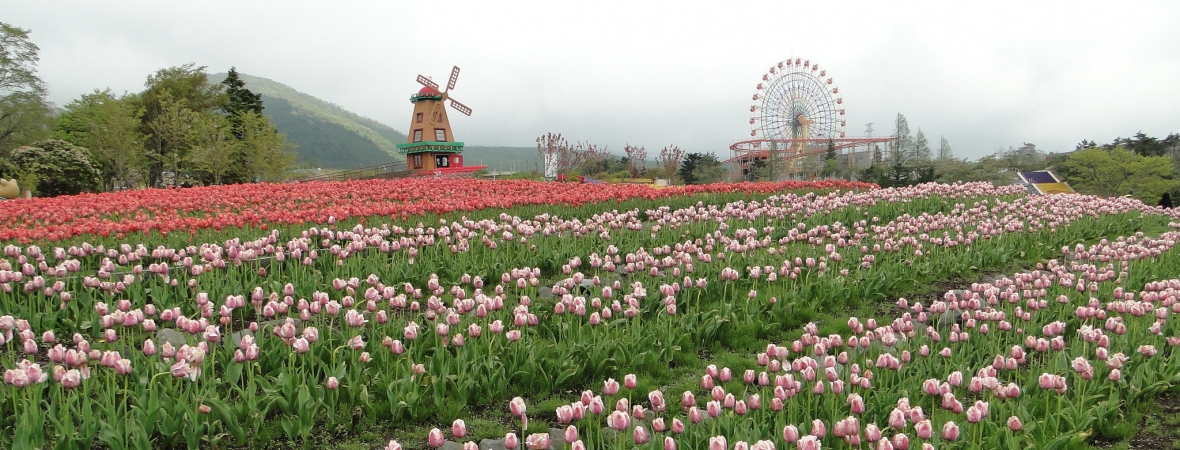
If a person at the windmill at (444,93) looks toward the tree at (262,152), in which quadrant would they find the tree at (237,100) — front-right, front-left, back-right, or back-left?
front-right

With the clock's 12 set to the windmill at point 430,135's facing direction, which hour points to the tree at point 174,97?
The tree is roughly at 4 o'clock from the windmill.

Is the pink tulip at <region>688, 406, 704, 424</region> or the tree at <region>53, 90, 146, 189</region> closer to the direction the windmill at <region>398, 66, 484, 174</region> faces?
the pink tulip

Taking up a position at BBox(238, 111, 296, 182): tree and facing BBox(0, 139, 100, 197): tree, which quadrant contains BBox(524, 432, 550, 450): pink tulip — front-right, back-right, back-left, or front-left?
front-left

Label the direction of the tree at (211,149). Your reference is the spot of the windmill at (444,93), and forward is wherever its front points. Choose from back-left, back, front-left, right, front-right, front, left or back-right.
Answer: right

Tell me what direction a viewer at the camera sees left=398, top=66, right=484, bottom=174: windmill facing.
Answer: facing the viewer and to the right of the viewer

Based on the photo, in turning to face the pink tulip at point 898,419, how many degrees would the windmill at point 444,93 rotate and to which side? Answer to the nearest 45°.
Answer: approximately 45° to its right

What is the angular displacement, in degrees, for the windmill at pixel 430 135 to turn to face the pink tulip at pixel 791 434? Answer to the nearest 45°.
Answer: approximately 45° to its right

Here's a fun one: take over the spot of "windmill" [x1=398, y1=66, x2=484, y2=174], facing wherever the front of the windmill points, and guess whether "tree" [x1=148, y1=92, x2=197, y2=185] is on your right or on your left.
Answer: on your right

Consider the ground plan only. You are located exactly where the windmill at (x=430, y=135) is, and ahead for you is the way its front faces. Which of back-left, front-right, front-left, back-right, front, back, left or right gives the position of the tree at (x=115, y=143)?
right

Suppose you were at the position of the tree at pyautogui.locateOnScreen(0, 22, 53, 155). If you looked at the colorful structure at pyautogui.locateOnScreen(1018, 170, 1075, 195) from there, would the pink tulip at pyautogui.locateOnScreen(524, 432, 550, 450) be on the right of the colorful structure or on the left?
right

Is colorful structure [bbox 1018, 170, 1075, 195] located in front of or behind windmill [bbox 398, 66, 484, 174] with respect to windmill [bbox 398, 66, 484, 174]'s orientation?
in front

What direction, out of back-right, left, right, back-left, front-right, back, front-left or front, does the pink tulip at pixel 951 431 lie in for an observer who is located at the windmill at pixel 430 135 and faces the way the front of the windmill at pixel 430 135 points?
front-right

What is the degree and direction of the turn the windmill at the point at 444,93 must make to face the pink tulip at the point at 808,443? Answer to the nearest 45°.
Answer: approximately 45° to its right

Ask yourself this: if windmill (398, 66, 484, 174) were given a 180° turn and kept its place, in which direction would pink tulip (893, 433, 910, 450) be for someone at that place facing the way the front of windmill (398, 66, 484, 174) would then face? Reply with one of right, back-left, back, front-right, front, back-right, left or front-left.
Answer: back-left
